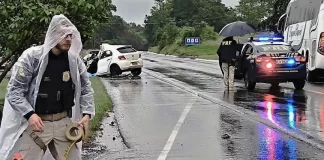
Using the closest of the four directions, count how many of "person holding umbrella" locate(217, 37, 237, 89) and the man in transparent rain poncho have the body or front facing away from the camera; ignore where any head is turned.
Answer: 1

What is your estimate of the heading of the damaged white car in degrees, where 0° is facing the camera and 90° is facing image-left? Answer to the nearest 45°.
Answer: approximately 135°

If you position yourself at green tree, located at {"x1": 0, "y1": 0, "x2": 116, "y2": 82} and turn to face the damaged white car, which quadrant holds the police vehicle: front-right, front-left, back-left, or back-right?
front-right

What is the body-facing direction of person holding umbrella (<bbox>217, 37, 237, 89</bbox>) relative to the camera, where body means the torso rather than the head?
away from the camera

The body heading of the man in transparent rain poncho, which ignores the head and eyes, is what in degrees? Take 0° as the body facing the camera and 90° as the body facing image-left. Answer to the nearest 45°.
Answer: approximately 315°

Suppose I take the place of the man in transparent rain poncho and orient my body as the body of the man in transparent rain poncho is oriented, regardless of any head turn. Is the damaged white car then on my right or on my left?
on my left

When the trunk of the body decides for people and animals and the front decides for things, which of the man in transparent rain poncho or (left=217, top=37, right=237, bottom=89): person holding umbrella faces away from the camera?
the person holding umbrella
